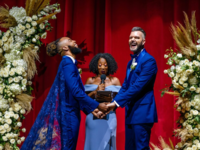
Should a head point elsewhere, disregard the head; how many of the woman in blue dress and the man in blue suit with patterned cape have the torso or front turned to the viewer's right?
1

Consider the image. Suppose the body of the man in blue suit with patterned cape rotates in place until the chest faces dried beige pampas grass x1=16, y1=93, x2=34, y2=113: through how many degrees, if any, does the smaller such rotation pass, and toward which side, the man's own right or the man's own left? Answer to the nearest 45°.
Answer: approximately 135° to the man's own left

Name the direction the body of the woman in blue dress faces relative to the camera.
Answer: toward the camera

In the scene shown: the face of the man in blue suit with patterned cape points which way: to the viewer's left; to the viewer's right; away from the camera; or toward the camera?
to the viewer's right

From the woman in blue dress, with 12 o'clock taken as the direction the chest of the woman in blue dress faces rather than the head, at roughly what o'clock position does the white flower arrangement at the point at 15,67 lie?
The white flower arrangement is roughly at 2 o'clock from the woman in blue dress.

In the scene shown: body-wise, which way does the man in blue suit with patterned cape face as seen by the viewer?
to the viewer's right

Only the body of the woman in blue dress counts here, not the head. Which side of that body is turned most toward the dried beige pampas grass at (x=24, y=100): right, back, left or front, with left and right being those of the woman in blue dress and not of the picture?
right

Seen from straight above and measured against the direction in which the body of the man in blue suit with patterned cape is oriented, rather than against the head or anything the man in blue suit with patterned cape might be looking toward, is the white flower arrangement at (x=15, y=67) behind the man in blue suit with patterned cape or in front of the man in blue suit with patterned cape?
behind

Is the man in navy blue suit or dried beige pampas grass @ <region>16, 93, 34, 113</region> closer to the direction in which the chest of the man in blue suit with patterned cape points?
the man in navy blue suit

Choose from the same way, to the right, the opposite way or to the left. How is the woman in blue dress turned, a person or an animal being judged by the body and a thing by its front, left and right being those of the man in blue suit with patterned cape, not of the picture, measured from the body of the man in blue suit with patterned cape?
to the right

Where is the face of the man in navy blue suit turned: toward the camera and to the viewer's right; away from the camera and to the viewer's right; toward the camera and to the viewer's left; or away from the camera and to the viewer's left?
toward the camera and to the viewer's left

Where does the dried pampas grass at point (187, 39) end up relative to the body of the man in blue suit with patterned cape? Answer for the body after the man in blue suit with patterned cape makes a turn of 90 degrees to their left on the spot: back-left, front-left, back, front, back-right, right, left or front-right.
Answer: right

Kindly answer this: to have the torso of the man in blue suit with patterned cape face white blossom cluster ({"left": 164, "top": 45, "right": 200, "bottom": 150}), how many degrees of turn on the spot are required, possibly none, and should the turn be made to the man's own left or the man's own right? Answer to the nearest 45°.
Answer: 0° — they already face it

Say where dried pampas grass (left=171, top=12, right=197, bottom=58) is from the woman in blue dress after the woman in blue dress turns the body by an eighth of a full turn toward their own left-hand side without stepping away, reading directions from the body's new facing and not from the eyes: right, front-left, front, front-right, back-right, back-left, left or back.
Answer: front

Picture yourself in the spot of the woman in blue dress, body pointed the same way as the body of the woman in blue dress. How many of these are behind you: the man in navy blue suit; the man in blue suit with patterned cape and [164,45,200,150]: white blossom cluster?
0

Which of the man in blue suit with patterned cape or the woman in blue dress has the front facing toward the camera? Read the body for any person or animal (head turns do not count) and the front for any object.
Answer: the woman in blue dress
